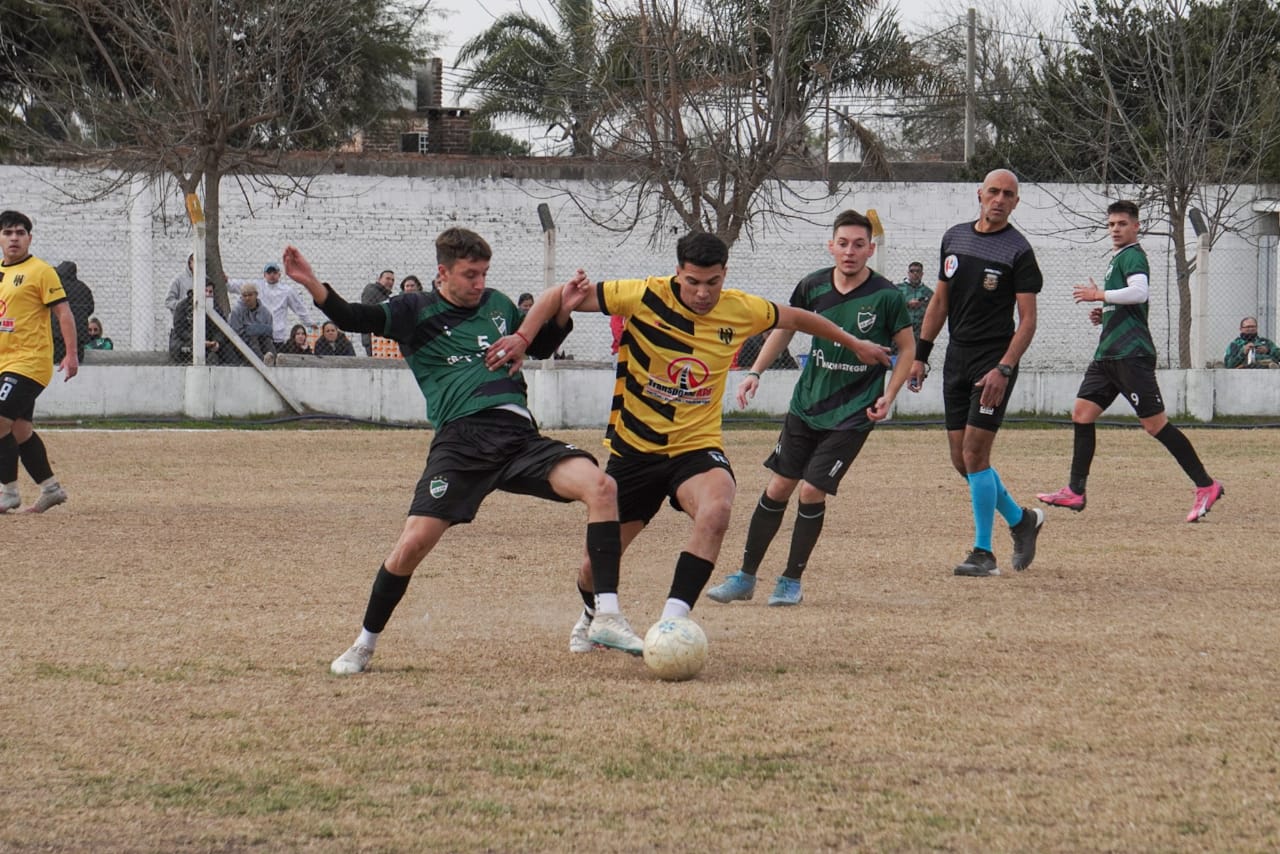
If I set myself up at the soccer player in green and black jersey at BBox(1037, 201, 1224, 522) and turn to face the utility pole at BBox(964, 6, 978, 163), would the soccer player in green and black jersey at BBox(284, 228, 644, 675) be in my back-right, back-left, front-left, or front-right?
back-left

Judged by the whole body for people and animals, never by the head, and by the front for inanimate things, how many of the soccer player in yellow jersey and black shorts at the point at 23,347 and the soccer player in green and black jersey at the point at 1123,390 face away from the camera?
0

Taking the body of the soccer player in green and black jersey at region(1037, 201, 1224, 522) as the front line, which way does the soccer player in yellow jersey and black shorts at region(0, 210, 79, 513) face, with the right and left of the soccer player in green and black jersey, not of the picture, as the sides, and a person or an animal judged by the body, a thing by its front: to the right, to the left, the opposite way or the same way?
to the left

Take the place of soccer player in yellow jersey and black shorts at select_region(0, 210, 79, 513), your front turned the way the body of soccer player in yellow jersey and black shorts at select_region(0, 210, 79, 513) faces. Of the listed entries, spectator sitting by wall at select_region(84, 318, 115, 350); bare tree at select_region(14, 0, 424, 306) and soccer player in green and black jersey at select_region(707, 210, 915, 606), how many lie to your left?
1

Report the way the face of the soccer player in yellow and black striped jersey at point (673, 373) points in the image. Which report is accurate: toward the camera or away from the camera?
toward the camera

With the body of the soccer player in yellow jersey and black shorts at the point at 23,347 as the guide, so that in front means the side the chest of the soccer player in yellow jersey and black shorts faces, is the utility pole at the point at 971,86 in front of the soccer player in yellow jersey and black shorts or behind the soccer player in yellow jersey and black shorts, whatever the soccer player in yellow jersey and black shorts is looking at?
behind

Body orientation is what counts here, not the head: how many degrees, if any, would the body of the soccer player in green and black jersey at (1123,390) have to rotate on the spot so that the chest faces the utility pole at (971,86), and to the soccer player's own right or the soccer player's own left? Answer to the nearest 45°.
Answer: approximately 90° to the soccer player's own right

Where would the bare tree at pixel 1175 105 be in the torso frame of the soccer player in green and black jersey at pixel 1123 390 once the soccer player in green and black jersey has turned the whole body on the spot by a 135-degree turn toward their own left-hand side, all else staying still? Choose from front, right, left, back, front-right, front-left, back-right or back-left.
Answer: back-left

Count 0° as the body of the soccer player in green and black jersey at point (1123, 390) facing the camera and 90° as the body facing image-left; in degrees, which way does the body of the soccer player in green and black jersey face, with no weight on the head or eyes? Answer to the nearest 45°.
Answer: approximately 90°

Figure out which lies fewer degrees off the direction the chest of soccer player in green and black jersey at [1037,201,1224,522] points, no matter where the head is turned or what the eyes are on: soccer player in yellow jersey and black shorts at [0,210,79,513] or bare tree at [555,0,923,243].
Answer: the soccer player in yellow jersey and black shorts

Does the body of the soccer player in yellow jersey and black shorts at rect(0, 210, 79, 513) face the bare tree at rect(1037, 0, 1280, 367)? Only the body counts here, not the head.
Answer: no
